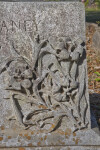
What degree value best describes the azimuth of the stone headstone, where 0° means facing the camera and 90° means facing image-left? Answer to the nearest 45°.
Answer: approximately 0°
